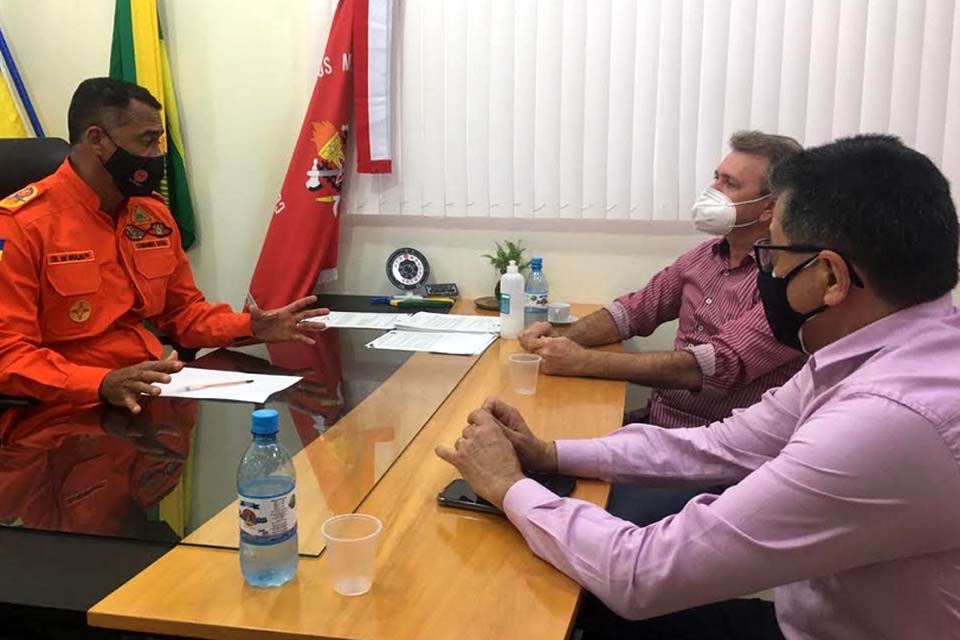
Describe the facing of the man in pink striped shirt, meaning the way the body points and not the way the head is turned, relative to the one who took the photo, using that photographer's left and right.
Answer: facing the viewer and to the left of the viewer

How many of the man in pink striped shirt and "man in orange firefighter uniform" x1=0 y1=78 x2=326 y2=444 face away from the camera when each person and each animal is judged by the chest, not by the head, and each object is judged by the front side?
0

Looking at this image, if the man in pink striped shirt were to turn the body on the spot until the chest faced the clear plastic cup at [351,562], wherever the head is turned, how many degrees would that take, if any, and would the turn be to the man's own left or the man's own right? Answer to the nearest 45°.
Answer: approximately 45° to the man's own left

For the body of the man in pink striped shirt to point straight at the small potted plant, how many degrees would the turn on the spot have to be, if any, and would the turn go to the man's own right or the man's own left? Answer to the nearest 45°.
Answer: approximately 90° to the man's own right

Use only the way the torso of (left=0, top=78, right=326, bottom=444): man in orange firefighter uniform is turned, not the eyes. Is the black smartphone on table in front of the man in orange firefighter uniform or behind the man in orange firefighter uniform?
in front

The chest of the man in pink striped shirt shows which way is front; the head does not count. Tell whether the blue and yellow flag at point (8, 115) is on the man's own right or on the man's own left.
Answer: on the man's own right

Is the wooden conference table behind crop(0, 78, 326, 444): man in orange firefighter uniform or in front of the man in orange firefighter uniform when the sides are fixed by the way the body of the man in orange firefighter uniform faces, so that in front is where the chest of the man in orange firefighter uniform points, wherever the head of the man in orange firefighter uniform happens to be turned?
in front

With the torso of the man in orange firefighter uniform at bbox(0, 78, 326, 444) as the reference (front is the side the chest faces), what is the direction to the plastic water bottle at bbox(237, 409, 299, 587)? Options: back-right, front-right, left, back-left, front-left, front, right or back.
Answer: front-right

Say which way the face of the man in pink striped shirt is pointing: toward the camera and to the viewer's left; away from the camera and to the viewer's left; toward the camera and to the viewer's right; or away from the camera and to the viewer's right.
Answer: toward the camera and to the viewer's left

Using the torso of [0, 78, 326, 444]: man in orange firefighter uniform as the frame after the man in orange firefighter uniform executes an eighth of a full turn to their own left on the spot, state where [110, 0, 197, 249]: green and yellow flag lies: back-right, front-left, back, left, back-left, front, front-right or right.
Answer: left

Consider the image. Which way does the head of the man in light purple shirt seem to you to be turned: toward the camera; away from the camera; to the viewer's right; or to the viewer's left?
to the viewer's left

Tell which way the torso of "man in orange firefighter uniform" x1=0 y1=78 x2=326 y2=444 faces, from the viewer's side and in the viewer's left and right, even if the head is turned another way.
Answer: facing the viewer and to the right of the viewer

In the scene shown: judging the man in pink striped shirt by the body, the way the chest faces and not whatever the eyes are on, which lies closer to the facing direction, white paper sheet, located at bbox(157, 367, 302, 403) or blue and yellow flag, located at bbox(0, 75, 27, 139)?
the white paper sheet
